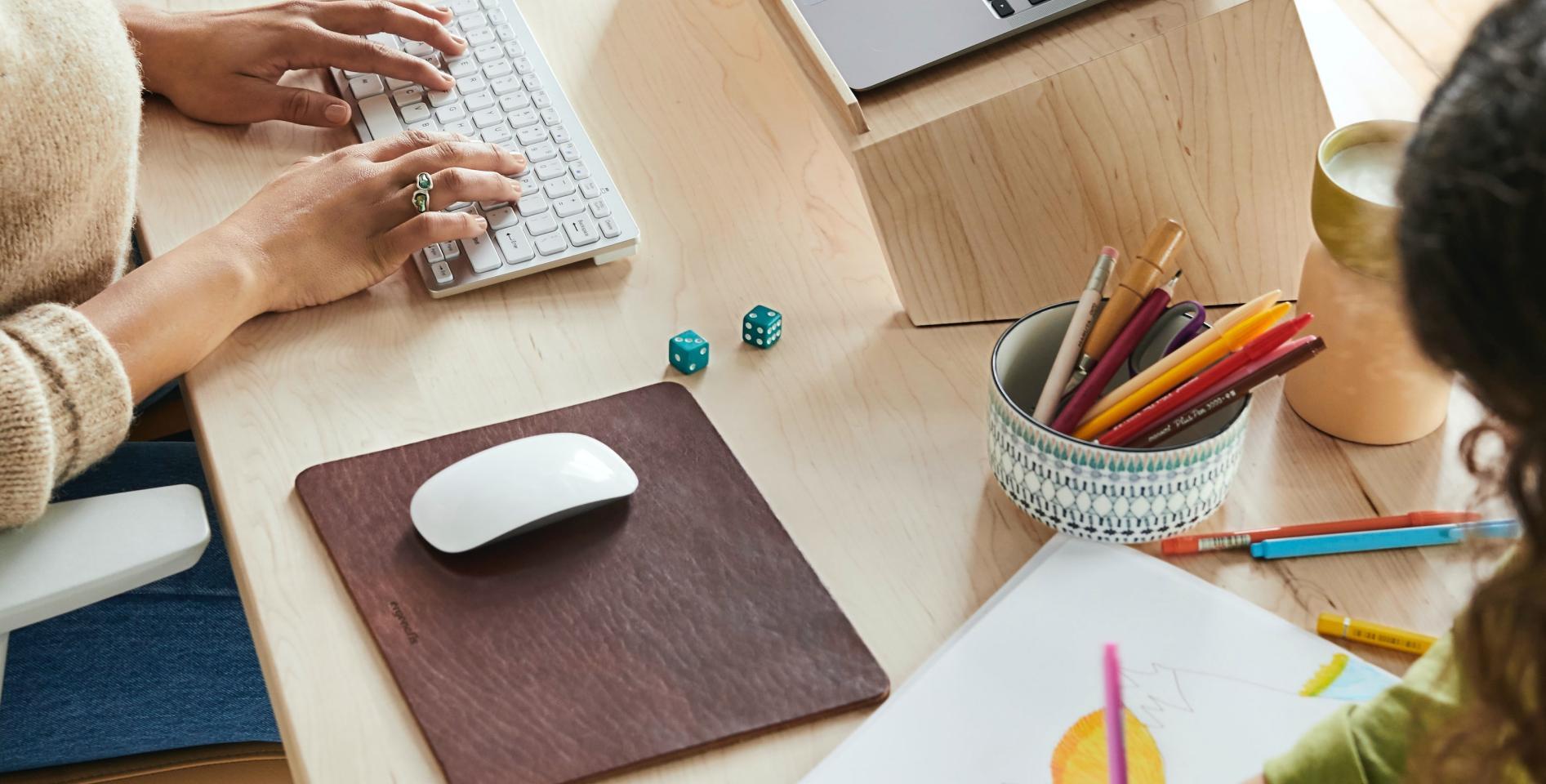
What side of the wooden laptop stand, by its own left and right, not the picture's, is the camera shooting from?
left

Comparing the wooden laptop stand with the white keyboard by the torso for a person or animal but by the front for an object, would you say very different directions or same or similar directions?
same or similar directions

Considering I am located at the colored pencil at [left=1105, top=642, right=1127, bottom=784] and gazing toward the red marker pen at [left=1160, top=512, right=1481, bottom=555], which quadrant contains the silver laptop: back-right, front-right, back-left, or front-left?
front-left

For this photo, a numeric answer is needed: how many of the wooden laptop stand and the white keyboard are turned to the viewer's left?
2

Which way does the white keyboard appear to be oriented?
to the viewer's left

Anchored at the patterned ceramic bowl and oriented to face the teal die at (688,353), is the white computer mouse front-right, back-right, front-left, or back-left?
front-left
